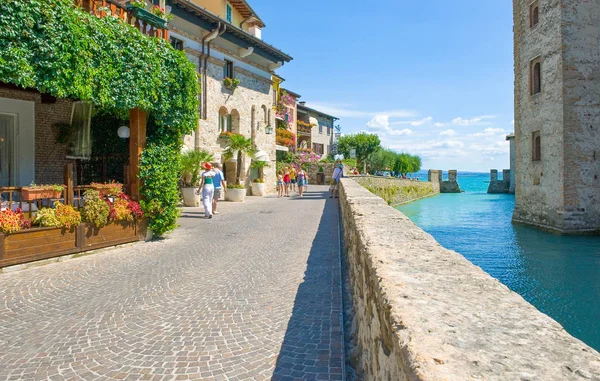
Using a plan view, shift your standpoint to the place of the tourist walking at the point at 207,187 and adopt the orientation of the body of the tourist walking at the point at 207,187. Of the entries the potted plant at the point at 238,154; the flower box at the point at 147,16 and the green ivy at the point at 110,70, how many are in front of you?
1
